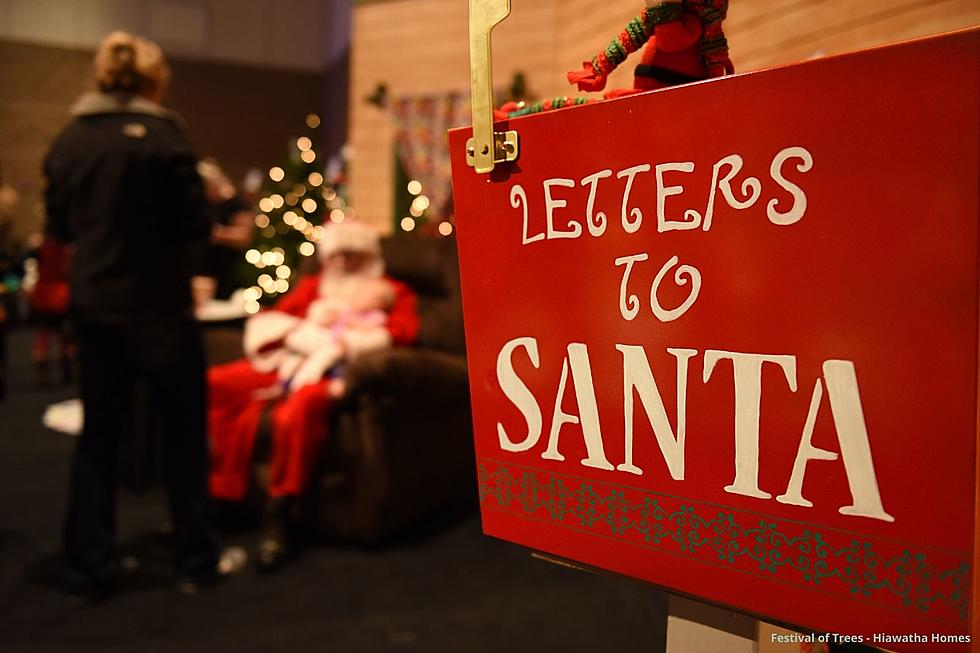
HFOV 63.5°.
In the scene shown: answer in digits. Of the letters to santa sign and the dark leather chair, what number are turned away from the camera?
0

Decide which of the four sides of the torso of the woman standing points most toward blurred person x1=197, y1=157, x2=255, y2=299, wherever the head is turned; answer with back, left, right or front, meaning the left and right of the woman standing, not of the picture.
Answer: front

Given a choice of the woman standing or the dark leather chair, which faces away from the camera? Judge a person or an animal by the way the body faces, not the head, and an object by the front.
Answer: the woman standing

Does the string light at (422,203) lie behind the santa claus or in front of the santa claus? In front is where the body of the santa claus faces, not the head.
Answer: behind

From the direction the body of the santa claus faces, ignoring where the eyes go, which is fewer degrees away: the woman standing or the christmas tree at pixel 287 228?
the woman standing

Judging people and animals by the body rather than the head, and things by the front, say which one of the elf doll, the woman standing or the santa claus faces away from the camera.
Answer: the woman standing

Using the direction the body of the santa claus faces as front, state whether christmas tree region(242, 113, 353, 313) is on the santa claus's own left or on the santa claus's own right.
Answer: on the santa claus's own right

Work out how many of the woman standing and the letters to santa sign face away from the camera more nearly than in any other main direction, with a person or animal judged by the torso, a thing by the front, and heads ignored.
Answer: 1

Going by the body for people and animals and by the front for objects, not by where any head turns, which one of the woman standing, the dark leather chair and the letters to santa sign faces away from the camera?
the woman standing

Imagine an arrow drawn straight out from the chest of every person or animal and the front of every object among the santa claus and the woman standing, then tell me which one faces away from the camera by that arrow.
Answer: the woman standing

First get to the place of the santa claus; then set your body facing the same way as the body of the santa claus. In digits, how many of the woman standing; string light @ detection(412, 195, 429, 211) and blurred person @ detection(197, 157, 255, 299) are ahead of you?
1

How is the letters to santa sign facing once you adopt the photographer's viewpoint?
facing the viewer and to the left of the viewer

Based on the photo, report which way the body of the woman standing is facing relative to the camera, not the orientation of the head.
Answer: away from the camera
